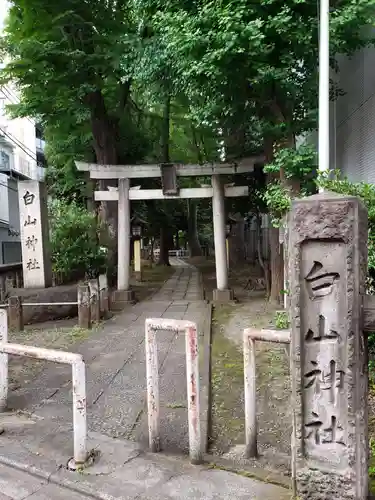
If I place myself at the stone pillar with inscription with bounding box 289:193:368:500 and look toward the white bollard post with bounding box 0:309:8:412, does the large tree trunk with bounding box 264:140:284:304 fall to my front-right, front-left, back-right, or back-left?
front-right

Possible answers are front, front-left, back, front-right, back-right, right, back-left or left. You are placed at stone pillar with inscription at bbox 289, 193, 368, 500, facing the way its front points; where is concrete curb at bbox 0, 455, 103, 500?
right

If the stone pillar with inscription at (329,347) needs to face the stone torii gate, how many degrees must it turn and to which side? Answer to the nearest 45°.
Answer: approximately 135° to its right

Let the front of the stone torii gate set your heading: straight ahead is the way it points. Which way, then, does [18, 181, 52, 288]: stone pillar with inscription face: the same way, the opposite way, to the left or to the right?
the same way

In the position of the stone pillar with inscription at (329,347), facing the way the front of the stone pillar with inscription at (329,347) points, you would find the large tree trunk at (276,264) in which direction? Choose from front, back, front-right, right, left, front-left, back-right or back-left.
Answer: back

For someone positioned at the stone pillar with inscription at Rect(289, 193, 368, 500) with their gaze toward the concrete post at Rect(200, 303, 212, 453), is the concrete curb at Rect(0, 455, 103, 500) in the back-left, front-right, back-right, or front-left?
front-left

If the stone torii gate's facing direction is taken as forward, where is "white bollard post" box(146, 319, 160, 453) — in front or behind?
in front

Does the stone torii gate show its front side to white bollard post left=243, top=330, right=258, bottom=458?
yes

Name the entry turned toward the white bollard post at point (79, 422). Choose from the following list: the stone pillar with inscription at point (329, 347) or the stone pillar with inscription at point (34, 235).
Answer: the stone pillar with inscription at point (34, 235)

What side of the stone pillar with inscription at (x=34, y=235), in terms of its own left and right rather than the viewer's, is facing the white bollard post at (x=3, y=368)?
front

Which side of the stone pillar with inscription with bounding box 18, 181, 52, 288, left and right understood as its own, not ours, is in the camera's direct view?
front

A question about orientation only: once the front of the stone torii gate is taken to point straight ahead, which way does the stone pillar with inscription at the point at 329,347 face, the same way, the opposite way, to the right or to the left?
the same way

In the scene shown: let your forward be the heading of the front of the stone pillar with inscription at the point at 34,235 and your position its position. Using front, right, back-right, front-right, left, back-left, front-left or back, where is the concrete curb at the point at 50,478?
front

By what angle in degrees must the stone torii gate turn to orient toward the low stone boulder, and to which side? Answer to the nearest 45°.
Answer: approximately 45° to its right

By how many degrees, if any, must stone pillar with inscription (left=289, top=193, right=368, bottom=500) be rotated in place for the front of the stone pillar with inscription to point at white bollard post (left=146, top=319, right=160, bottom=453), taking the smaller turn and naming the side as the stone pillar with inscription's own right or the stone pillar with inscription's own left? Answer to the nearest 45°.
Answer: approximately 90° to the stone pillar with inscription's own right
